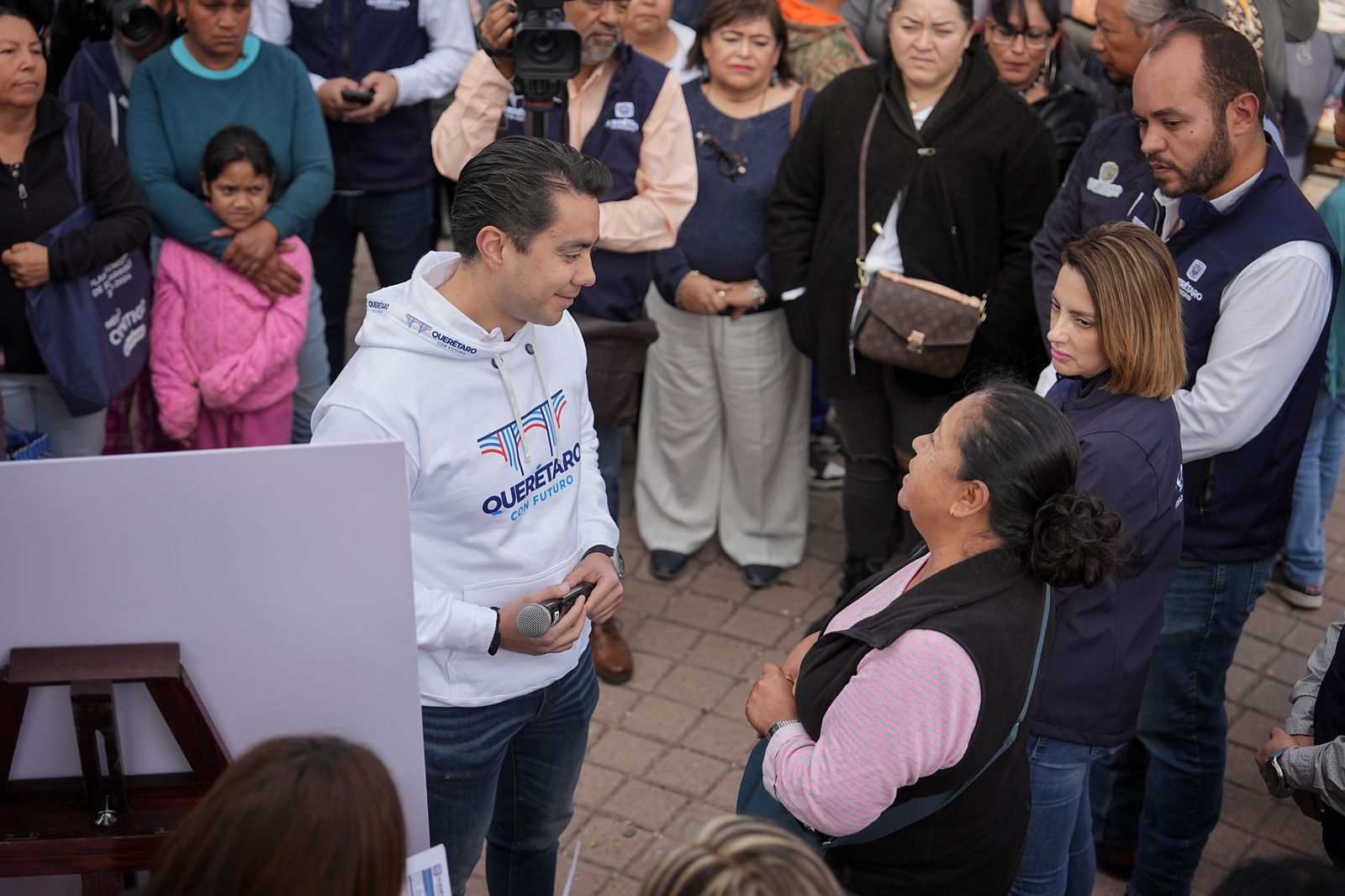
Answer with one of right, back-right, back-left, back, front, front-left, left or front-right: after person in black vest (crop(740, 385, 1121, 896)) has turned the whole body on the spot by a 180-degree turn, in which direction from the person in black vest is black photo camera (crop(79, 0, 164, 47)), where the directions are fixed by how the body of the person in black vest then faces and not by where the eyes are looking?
back-left

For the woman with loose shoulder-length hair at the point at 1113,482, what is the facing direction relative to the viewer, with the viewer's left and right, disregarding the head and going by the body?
facing to the left of the viewer

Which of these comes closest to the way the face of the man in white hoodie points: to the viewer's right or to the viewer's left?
to the viewer's right

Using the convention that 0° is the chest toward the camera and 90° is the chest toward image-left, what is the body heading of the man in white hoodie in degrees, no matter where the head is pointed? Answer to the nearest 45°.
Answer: approximately 315°

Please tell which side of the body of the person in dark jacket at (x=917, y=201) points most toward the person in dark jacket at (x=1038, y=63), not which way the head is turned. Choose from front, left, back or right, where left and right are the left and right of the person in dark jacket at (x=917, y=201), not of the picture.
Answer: back

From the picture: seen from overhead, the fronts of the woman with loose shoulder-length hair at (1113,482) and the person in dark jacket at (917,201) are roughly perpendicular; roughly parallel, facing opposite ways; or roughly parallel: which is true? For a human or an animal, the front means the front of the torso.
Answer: roughly perpendicular

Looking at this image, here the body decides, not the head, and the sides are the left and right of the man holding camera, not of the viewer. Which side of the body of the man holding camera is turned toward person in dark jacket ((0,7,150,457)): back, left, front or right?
right

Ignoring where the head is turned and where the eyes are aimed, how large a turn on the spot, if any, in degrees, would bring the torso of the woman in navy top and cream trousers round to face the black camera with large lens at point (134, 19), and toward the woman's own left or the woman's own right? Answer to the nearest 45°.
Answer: approximately 90° to the woman's own right

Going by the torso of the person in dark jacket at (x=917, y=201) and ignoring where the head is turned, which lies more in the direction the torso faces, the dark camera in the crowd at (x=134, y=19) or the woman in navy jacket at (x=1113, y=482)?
the woman in navy jacket
